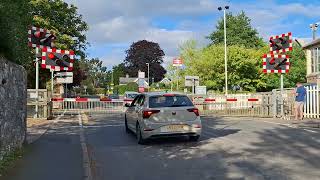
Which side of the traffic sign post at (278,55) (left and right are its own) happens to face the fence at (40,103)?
right

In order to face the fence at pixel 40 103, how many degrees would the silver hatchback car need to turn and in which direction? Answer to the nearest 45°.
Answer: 0° — it already faces it

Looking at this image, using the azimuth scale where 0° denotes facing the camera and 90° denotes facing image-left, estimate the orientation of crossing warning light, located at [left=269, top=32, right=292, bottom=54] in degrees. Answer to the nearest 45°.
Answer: approximately 45°

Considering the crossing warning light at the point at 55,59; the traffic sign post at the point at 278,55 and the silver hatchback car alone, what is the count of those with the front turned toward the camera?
2

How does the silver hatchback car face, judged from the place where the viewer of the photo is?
facing away from the viewer and to the left of the viewer

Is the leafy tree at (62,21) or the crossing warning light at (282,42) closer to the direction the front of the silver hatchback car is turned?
the leafy tree

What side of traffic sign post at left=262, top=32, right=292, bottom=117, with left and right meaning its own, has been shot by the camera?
front

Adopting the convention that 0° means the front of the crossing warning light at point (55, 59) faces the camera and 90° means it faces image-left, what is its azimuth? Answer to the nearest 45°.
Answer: approximately 0°
